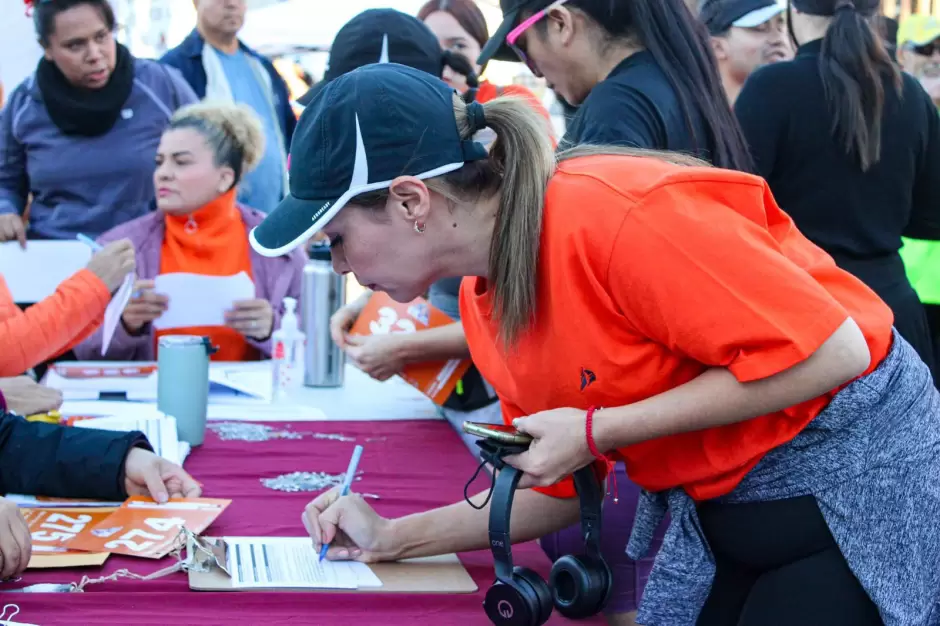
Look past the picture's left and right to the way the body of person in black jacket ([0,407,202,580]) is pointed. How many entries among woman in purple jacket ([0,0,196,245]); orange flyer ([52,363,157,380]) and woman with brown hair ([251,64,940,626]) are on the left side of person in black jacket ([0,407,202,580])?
2

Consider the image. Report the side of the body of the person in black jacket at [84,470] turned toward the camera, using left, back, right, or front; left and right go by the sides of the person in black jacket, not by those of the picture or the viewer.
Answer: right

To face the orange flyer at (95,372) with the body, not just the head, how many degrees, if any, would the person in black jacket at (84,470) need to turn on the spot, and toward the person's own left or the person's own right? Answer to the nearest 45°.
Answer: approximately 90° to the person's own left

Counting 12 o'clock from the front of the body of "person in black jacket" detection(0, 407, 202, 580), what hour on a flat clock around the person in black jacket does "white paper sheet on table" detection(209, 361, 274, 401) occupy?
The white paper sheet on table is roughly at 10 o'clock from the person in black jacket.

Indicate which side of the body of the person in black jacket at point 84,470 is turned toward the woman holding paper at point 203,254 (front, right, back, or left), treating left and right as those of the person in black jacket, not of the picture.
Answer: left
